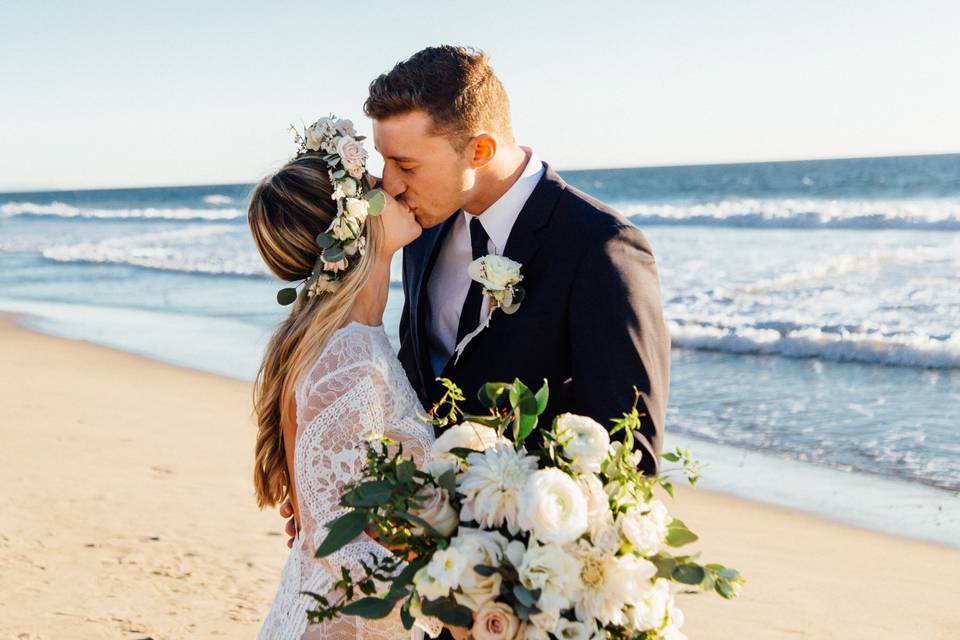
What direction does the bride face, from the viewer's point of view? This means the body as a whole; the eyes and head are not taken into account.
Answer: to the viewer's right

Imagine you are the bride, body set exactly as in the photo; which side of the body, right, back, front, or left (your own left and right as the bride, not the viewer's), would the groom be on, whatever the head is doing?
front

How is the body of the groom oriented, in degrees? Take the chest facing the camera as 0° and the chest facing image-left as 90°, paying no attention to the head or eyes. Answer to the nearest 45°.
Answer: approximately 45°

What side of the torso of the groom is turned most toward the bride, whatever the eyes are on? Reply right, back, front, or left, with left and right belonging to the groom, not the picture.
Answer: front

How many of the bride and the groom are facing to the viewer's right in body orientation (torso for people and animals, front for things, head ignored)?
1

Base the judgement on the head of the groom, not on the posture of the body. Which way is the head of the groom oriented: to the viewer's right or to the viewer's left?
to the viewer's left
